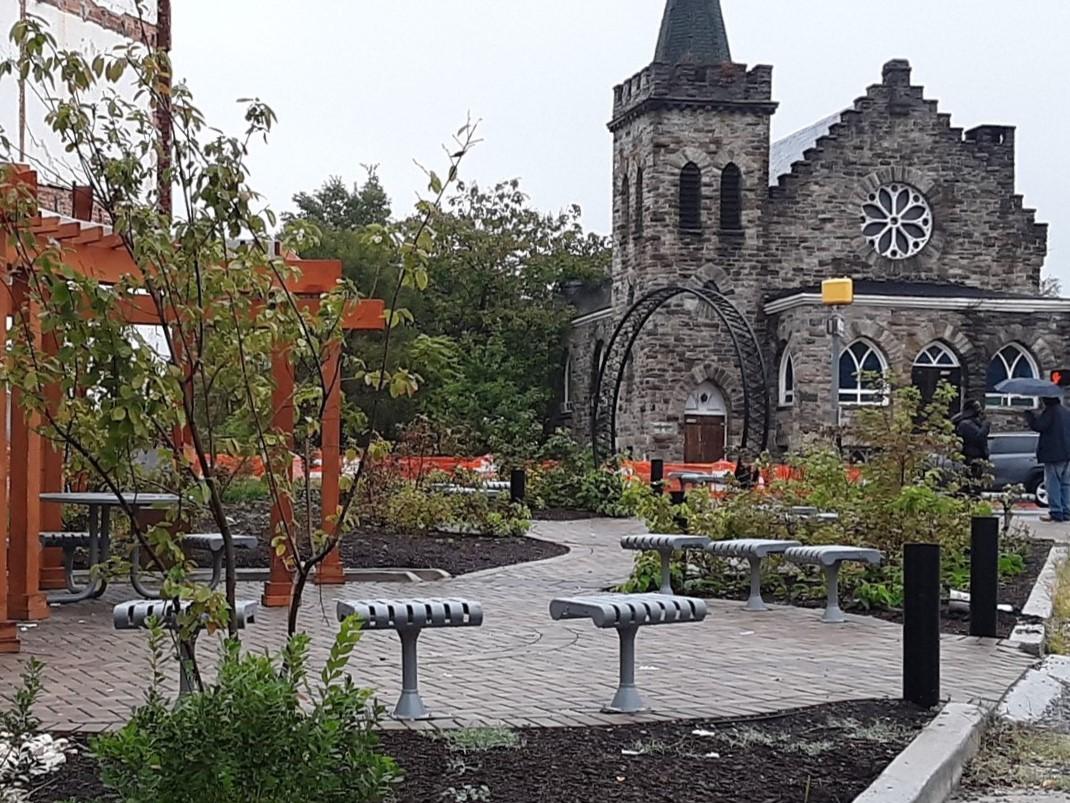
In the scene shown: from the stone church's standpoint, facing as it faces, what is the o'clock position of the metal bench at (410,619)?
The metal bench is roughly at 12 o'clock from the stone church.

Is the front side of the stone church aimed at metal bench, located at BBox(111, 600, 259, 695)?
yes

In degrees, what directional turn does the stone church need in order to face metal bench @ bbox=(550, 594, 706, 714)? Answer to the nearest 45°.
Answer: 0° — it already faces it

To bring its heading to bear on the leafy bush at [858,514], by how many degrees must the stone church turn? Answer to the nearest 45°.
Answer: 0° — it already faces it

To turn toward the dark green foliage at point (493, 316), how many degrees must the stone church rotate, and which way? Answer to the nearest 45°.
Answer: approximately 135° to its right

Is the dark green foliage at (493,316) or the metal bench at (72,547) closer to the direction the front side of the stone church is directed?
the metal bench

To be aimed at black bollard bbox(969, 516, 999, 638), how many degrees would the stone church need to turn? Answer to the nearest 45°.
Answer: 0° — it already faces it

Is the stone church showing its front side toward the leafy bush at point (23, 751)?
yes

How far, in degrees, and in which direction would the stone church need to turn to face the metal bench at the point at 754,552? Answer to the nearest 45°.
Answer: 0° — it already faces it
